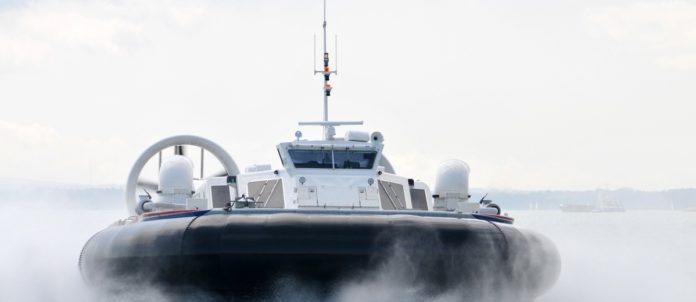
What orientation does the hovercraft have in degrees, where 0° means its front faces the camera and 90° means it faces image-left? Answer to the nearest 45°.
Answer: approximately 0°
